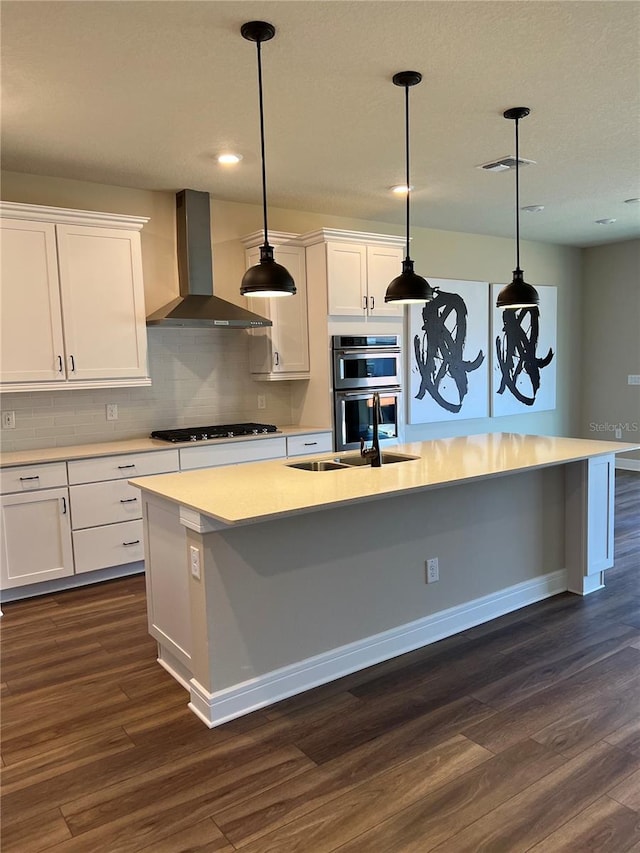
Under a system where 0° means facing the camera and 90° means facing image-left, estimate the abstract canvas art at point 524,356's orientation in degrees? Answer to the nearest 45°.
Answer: approximately 315°

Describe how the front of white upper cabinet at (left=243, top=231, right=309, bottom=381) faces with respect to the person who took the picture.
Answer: facing the viewer and to the right of the viewer

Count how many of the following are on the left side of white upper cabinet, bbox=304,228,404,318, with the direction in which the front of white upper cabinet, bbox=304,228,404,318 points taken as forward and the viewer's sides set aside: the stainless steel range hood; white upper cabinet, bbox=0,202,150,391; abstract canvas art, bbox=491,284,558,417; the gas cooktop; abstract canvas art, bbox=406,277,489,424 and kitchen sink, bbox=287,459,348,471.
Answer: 2

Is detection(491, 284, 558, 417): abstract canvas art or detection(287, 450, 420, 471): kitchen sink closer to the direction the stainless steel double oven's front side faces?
the kitchen sink

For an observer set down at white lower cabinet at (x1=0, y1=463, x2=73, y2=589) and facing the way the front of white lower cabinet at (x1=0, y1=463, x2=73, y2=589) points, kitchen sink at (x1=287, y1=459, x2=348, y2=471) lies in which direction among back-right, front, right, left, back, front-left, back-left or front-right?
front-left

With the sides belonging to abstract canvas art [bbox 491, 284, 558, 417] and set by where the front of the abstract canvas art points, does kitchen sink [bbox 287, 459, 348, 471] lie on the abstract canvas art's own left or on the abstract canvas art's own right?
on the abstract canvas art's own right

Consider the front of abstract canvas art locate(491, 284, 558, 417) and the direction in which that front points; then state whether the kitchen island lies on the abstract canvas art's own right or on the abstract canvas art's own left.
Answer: on the abstract canvas art's own right

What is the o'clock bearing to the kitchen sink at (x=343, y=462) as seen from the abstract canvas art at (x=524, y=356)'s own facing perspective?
The kitchen sink is roughly at 2 o'clock from the abstract canvas art.
